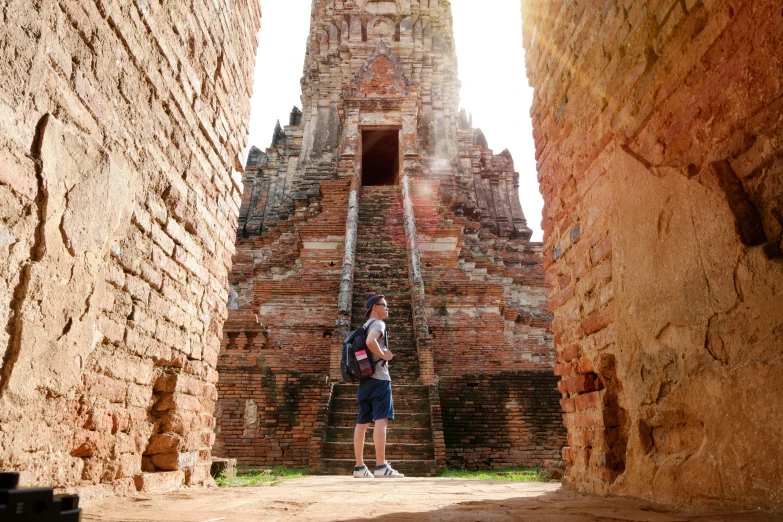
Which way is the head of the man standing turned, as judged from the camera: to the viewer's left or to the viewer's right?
to the viewer's right

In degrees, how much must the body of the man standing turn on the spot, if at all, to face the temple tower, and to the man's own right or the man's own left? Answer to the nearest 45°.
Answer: approximately 90° to the man's own left

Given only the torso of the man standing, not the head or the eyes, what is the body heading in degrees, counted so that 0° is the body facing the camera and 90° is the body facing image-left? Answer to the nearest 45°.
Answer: approximately 270°
